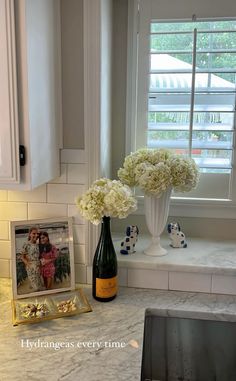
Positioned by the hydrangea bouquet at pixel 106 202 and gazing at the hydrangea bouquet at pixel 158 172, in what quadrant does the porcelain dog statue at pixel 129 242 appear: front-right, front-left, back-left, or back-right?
front-left

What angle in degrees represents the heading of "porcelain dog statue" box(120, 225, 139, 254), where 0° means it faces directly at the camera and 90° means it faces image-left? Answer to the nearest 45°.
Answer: approximately 270°

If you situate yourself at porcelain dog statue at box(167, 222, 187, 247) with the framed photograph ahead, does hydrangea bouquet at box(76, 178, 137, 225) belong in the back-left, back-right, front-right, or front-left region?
front-left

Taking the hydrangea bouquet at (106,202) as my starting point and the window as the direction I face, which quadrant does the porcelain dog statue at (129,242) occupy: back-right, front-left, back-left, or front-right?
front-left
